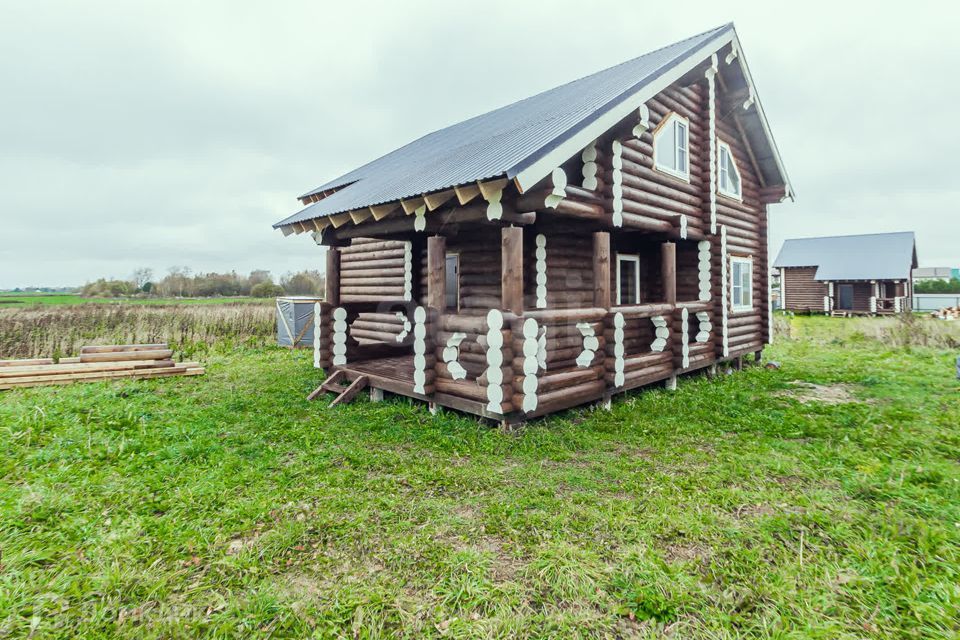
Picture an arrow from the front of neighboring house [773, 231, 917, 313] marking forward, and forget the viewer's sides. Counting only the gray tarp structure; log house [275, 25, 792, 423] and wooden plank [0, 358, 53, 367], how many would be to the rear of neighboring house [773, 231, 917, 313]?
0

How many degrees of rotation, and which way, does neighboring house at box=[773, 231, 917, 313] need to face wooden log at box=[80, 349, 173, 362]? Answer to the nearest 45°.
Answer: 0° — it already faces it

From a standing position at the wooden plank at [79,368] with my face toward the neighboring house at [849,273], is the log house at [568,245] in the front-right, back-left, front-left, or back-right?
front-right

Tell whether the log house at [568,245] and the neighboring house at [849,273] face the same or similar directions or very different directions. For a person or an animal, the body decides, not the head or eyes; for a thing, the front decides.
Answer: same or similar directions

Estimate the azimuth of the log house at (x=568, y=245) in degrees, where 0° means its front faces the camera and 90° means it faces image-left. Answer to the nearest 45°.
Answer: approximately 45°

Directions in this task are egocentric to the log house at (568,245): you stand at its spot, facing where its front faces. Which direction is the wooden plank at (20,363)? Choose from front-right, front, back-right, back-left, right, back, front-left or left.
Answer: front-right

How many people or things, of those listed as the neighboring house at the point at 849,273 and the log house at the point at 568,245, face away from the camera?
0

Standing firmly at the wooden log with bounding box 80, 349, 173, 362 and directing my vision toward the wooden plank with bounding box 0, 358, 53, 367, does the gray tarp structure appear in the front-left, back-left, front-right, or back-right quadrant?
back-right

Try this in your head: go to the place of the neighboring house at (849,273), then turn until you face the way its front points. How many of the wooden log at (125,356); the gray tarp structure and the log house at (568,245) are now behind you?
0

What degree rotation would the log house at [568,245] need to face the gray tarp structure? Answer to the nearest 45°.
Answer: approximately 90° to its right

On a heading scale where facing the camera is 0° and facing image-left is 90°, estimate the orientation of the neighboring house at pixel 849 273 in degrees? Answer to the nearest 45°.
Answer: approximately 0°

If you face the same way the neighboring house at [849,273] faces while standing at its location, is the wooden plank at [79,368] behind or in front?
in front
